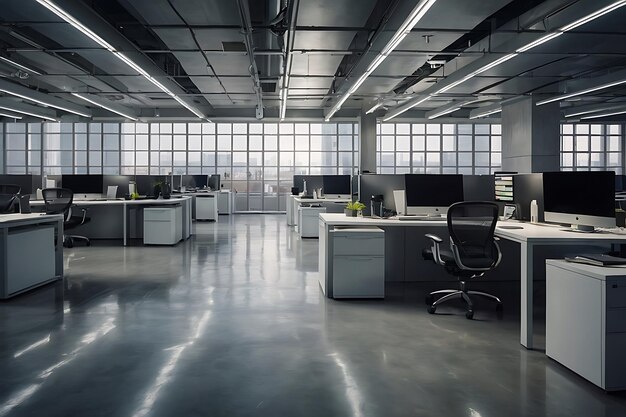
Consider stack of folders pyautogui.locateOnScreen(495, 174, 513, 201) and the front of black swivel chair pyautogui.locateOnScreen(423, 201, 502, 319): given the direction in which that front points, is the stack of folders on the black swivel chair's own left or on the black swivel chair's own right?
on the black swivel chair's own right

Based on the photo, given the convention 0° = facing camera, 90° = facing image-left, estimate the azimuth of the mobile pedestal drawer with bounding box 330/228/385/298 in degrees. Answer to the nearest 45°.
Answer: approximately 0°

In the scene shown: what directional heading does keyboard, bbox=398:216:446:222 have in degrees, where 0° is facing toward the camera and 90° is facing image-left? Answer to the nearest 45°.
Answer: approximately 0°

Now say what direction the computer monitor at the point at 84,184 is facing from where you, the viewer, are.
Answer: facing the viewer

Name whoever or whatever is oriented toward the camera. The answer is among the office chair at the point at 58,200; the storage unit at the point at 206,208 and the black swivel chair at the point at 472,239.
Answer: the storage unit

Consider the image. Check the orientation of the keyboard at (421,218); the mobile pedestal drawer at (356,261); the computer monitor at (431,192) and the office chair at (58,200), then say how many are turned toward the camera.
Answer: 3

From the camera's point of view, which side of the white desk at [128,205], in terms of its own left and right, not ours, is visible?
front

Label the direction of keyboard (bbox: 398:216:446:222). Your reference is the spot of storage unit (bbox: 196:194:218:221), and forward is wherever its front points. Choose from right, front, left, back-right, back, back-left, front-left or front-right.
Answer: front
